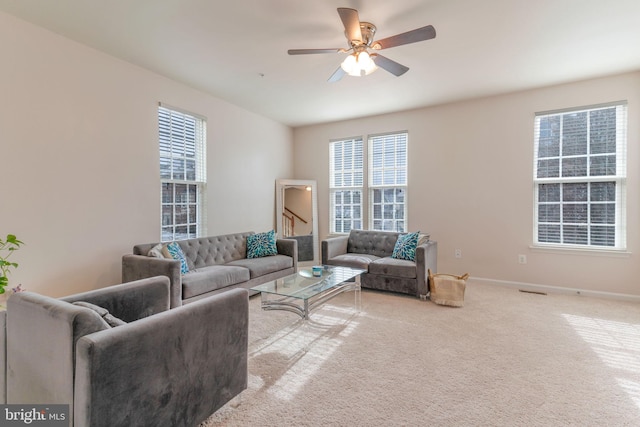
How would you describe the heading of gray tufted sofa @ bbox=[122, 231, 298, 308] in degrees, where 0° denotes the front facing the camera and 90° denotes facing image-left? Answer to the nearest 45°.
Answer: approximately 315°

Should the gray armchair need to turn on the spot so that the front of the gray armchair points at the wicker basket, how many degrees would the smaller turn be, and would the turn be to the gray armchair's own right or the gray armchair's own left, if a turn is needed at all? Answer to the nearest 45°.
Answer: approximately 45° to the gray armchair's own right

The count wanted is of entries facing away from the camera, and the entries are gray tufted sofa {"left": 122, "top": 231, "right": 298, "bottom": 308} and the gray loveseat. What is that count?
0

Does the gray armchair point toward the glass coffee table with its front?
yes

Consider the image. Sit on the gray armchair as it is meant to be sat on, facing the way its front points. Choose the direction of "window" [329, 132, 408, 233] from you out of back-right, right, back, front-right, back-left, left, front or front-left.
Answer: front

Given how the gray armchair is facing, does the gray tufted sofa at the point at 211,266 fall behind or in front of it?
in front

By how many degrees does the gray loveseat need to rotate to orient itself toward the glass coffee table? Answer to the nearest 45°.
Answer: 0° — it already faces it

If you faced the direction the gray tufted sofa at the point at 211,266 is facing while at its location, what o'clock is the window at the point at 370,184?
The window is roughly at 10 o'clock from the gray tufted sofa.

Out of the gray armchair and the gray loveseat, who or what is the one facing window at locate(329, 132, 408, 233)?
the gray armchair

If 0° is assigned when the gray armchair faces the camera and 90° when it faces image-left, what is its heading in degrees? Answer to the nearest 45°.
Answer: approximately 225°

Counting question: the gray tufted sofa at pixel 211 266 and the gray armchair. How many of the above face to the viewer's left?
0

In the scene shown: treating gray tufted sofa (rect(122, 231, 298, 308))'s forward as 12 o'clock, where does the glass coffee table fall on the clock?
The glass coffee table is roughly at 12 o'clock from the gray tufted sofa.

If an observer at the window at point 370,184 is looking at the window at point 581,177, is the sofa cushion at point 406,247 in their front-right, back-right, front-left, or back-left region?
front-right

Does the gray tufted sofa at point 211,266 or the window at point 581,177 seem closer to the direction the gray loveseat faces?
the gray tufted sofa

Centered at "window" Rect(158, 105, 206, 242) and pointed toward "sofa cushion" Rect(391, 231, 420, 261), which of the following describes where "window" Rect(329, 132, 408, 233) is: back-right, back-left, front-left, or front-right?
front-left

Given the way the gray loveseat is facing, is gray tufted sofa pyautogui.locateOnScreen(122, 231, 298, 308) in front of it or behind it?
in front

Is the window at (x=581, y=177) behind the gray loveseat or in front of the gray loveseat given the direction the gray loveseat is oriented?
behind
